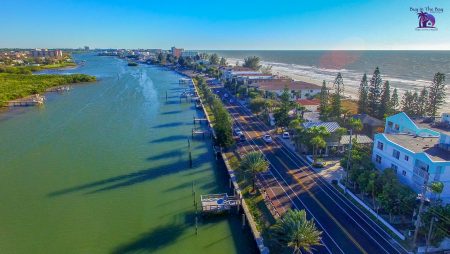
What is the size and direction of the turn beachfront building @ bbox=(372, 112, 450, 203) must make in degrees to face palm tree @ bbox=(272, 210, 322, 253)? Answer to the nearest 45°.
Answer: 0° — it already faces it

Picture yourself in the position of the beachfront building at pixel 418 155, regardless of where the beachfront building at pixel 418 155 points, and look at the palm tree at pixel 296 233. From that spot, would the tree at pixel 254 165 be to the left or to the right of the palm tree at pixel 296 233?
right

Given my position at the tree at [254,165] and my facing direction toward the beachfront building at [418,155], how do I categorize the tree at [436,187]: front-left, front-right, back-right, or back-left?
front-right

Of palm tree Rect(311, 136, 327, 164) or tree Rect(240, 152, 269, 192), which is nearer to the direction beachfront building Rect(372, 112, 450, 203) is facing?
the tree

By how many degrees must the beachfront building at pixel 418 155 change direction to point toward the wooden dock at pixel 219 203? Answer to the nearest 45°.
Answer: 0° — it already faces it

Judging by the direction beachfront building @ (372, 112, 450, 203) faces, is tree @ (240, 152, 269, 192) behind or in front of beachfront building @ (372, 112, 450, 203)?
in front

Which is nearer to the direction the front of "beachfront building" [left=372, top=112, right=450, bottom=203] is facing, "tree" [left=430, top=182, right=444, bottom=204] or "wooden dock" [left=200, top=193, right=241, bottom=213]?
the wooden dock

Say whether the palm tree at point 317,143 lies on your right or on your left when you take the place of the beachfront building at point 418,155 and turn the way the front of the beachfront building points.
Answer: on your right

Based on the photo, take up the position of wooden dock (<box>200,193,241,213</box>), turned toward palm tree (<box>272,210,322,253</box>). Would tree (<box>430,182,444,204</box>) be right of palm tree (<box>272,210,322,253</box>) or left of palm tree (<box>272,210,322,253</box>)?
left

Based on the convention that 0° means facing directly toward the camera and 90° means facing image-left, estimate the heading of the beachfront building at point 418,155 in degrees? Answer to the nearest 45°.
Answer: approximately 45°
